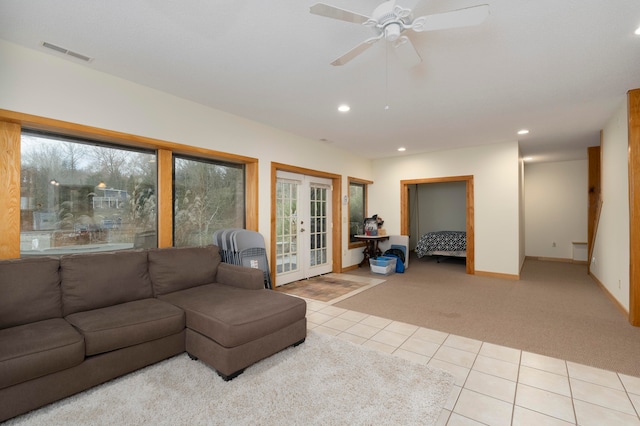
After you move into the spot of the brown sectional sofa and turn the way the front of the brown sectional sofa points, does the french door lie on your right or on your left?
on your left

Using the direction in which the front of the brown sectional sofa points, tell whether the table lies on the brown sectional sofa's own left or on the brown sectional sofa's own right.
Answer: on the brown sectional sofa's own left

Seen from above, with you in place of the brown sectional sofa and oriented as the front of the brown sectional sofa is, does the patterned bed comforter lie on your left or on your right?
on your left

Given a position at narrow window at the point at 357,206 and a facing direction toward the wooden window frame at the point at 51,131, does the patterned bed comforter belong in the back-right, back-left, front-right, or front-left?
back-left

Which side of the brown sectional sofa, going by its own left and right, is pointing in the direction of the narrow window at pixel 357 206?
left

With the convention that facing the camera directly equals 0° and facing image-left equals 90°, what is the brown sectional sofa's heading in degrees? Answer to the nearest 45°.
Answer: approximately 315°

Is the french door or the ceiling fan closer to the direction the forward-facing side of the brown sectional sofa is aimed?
the ceiling fan

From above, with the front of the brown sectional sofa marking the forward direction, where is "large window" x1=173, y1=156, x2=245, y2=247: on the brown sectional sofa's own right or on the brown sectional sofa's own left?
on the brown sectional sofa's own left

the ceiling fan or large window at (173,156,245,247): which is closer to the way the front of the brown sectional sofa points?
the ceiling fan
